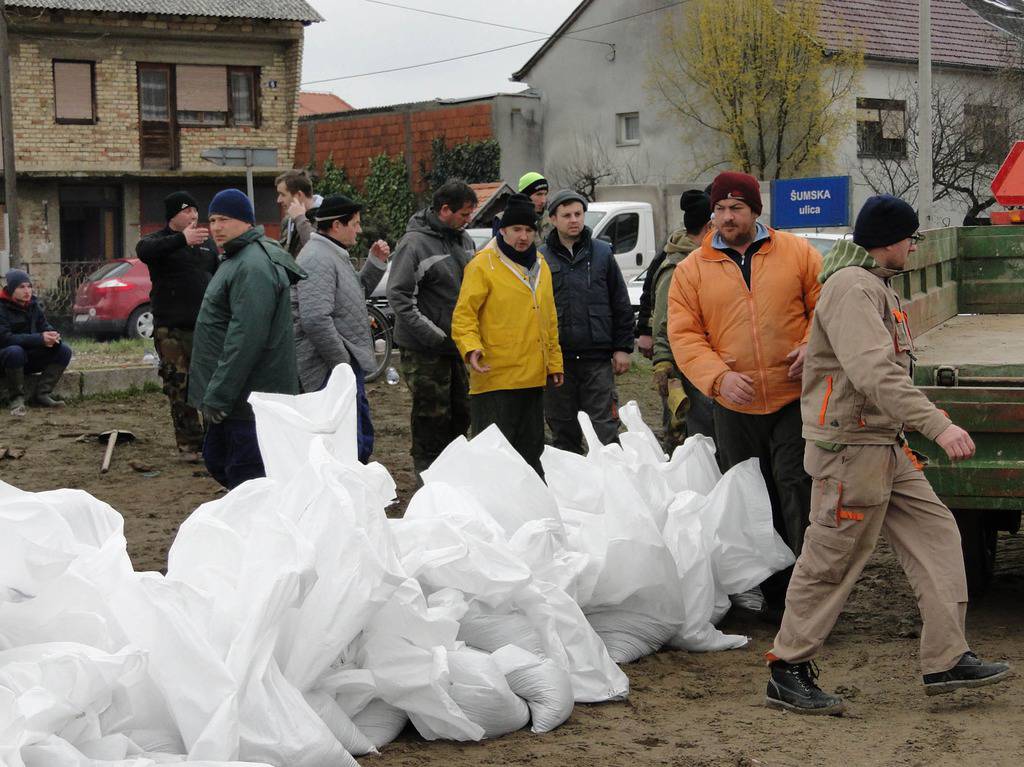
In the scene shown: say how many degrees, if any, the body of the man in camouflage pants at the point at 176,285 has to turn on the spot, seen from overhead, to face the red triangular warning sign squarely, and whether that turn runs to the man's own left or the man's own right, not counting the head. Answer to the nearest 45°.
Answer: approximately 45° to the man's own left

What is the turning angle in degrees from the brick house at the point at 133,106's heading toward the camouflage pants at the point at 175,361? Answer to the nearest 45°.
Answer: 0° — it already faces them

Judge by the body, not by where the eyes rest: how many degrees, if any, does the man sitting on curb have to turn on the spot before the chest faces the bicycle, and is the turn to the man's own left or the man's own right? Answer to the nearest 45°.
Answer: approximately 90° to the man's own left

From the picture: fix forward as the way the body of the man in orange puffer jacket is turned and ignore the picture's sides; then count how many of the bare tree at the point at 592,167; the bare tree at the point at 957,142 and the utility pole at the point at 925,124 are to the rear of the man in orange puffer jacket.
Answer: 3
